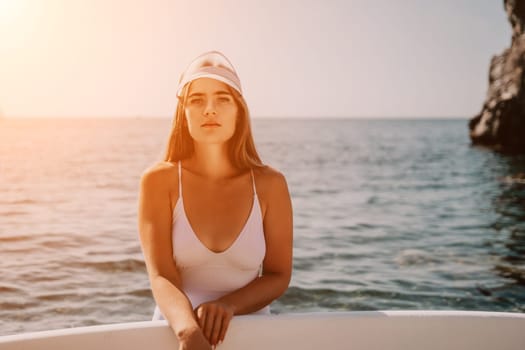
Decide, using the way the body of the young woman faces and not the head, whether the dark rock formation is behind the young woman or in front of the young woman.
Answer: behind

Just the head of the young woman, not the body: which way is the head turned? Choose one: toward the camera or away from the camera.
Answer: toward the camera

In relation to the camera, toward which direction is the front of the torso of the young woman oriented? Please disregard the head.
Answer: toward the camera
